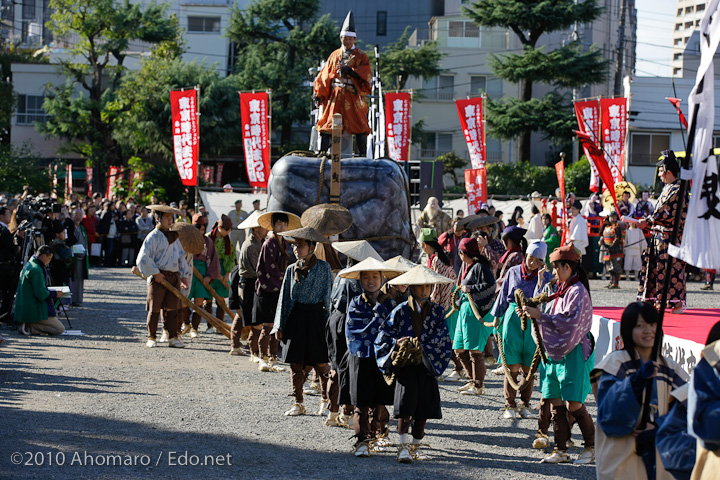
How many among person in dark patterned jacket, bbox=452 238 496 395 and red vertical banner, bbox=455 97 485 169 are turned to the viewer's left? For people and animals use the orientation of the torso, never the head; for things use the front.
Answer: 1

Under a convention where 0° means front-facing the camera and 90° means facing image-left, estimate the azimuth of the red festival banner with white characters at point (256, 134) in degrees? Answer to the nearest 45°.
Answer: approximately 0°

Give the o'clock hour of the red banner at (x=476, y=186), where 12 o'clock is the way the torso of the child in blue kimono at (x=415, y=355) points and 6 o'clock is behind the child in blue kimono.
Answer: The red banner is roughly at 6 o'clock from the child in blue kimono.

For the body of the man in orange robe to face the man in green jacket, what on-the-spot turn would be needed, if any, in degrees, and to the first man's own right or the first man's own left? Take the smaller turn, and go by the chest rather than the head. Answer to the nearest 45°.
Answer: approximately 90° to the first man's own right

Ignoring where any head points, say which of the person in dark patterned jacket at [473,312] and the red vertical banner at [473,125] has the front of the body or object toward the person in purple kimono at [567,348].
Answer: the red vertical banner

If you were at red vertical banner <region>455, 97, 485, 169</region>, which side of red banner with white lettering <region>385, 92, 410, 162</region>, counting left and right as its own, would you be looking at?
left

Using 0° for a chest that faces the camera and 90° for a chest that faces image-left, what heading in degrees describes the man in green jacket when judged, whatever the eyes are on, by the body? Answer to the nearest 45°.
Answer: approximately 270°

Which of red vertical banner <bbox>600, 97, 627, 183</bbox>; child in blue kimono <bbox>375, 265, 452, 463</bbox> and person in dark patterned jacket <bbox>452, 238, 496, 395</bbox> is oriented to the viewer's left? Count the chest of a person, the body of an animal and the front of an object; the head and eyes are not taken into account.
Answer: the person in dark patterned jacket

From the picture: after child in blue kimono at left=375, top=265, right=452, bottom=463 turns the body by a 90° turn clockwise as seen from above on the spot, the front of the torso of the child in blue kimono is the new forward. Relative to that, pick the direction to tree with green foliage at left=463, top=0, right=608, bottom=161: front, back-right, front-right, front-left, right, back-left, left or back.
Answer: right
